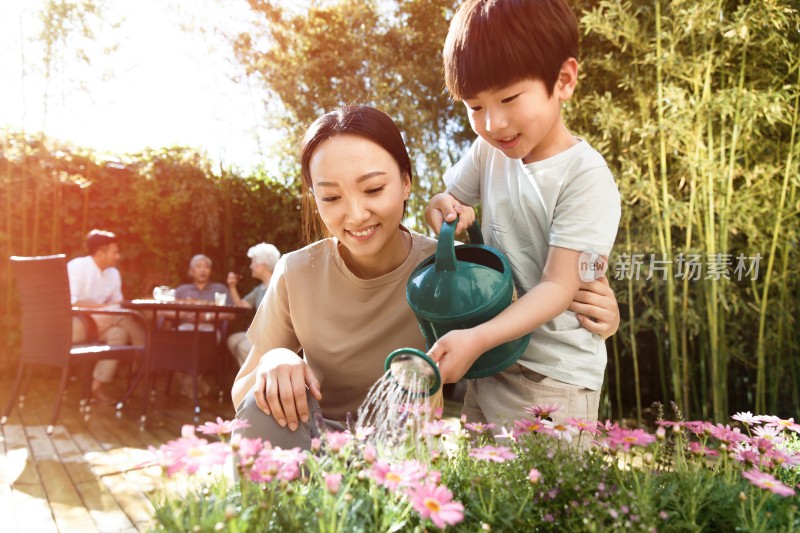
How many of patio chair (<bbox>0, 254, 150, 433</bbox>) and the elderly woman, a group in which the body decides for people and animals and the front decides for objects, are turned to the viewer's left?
1

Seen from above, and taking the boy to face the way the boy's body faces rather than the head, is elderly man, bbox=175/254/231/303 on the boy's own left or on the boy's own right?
on the boy's own right

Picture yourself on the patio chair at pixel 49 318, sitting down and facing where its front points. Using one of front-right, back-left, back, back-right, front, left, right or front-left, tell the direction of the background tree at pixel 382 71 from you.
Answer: front-left

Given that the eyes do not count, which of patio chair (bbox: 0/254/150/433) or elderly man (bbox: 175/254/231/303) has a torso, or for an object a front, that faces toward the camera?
the elderly man

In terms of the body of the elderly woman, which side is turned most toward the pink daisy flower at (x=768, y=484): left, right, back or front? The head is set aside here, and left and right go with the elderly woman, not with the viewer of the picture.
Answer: left

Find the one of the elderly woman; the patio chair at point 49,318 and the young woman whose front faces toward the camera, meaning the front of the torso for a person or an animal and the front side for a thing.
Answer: the young woman

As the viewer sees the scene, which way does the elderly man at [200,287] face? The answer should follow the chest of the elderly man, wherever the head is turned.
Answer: toward the camera

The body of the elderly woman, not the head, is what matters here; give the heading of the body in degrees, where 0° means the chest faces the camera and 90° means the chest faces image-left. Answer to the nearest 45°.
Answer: approximately 90°

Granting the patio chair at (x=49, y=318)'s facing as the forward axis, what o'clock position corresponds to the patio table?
The patio table is roughly at 1 o'clock from the patio chair.

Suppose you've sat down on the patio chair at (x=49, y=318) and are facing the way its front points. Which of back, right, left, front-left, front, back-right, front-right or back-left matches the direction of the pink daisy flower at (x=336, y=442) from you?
back-right

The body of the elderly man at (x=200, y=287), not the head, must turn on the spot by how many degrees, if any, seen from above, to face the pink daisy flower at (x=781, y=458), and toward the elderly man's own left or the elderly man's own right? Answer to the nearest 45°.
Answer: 0° — they already face it

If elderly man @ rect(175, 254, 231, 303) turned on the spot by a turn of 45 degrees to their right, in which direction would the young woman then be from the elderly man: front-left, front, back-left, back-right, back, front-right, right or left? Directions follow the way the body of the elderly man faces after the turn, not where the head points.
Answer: front-left

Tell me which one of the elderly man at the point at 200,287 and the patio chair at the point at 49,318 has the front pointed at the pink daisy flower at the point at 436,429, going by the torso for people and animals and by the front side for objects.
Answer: the elderly man

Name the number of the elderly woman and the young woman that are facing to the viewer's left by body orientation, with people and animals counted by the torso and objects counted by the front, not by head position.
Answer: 1

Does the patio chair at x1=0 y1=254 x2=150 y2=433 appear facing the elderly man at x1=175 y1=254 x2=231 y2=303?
yes

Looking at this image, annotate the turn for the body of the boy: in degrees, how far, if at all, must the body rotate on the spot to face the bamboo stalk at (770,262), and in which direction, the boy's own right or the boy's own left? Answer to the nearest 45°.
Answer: approximately 180°
